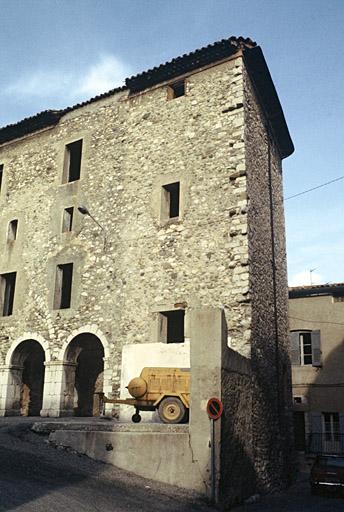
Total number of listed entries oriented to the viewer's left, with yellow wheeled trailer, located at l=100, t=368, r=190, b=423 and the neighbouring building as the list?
1

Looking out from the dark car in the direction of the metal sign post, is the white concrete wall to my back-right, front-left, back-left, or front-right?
front-right

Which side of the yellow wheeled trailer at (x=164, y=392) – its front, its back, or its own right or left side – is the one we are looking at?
left

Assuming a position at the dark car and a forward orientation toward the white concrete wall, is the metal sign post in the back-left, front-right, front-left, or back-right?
front-left

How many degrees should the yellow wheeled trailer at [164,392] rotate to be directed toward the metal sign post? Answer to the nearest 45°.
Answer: approximately 90° to its left

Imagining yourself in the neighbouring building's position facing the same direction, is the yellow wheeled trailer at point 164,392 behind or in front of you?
in front

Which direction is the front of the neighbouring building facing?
toward the camera
